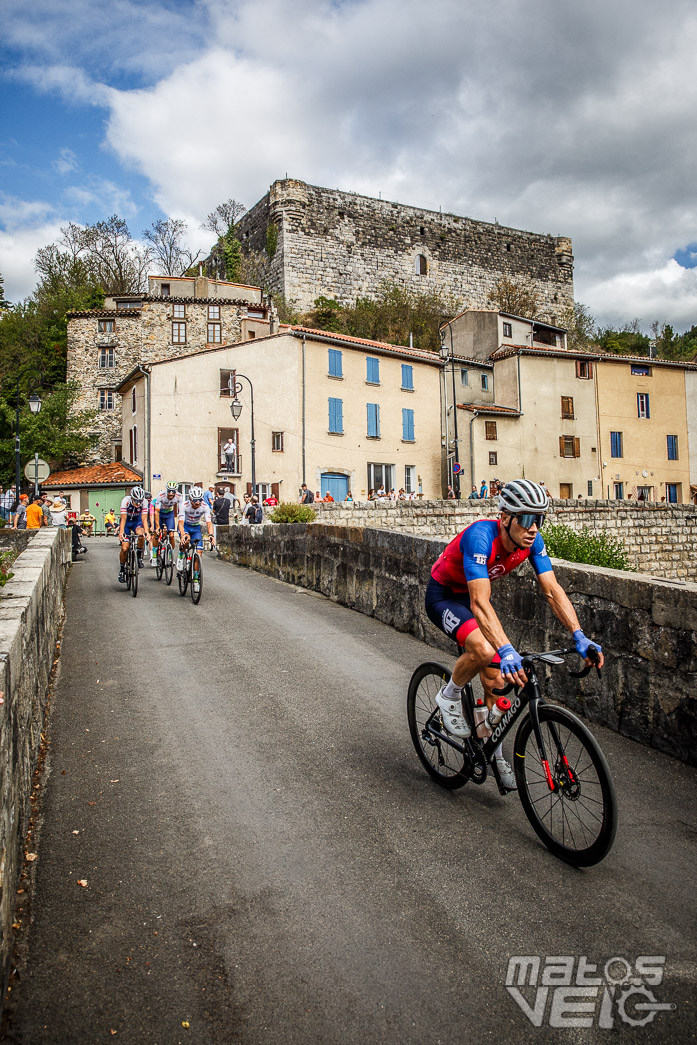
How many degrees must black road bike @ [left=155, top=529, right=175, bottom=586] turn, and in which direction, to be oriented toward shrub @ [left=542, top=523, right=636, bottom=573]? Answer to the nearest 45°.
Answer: approximately 90° to its left

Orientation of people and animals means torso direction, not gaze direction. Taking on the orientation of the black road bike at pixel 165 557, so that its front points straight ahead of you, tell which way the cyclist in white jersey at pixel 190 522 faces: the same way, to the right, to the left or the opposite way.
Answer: the same way

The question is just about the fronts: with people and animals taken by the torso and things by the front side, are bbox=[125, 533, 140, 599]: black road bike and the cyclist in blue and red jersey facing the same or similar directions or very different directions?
same or similar directions

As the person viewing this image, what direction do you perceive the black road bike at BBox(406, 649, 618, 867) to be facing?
facing the viewer and to the right of the viewer

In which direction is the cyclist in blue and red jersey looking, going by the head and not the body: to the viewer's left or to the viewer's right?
to the viewer's right

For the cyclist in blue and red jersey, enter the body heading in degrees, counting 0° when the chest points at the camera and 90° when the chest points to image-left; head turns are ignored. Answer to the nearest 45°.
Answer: approximately 315°

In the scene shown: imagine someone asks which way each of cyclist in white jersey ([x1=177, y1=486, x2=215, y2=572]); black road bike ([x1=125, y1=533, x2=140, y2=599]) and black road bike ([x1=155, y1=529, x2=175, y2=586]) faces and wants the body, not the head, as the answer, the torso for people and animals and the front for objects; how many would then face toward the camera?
3

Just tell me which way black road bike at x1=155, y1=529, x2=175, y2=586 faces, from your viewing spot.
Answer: facing the viewer

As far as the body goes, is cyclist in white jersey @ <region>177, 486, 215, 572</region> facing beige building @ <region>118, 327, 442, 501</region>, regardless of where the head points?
no

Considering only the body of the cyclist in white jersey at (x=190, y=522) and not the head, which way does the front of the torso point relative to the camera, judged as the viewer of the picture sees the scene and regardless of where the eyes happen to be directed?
toward the camera

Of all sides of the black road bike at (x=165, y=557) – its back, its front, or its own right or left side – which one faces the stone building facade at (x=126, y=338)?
back

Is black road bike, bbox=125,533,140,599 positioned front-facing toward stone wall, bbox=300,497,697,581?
no

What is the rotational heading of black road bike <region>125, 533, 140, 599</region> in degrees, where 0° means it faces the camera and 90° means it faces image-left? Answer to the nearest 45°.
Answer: approximately 0°

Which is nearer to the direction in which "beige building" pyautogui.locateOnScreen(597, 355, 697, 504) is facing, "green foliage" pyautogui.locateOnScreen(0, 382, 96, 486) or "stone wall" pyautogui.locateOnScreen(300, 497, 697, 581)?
the stone wall

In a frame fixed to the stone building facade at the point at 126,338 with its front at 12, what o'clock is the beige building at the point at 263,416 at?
The beige building is roughly at 11 o'clock from the stone building facade.

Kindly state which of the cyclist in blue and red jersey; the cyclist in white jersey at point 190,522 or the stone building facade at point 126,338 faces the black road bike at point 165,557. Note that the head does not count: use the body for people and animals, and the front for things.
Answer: the stone building facade

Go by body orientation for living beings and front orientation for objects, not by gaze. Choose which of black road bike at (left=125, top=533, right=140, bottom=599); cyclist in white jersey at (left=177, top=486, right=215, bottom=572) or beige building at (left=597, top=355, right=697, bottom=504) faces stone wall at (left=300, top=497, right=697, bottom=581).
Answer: the beige building
